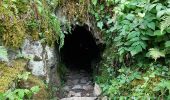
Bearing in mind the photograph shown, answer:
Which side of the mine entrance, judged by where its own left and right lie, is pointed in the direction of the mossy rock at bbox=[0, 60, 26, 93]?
right

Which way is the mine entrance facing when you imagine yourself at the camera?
facing the viewer

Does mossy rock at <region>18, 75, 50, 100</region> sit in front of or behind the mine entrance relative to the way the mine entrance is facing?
in front
